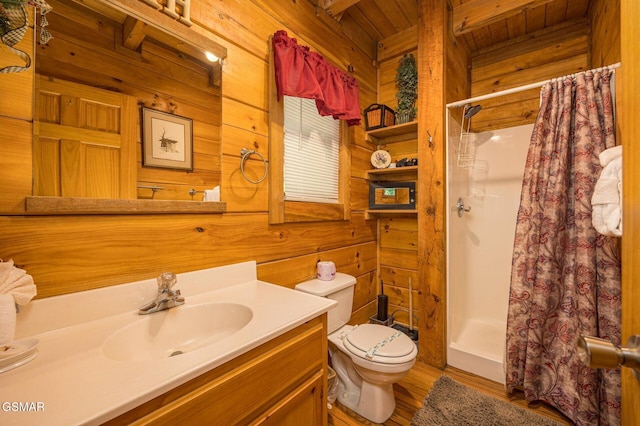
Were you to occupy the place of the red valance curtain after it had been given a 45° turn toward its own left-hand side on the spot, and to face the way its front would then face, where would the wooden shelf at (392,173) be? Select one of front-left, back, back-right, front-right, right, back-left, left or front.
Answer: front-left

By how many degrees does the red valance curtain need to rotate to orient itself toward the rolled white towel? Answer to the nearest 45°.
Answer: approximately 90° to its right

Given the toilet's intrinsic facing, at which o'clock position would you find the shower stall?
The shower stall is roughly at 9 o'clock from the toilet.

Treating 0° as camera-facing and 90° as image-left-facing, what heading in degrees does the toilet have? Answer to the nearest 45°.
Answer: approximately 315°

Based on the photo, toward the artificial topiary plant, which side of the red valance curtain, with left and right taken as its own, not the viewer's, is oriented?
left

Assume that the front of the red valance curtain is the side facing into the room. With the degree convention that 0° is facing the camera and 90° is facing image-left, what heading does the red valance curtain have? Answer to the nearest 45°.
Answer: approximately 315°

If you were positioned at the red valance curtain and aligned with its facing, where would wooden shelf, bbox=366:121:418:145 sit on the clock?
The wooden shelf is roughly at 9 o'clock from the red valance curtain.

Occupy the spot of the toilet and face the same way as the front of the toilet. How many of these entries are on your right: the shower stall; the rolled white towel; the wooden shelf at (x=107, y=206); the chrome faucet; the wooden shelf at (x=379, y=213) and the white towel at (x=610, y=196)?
3
